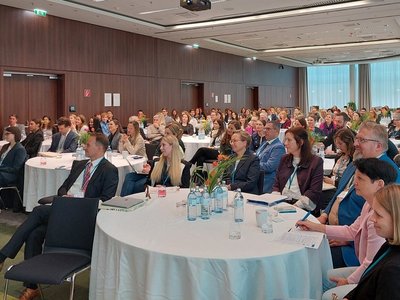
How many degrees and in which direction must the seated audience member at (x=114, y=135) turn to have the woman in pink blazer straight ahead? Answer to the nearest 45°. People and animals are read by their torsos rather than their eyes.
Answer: approximately 45° to their left

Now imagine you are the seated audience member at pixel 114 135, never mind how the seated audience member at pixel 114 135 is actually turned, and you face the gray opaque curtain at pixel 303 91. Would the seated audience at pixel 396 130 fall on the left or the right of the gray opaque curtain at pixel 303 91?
right

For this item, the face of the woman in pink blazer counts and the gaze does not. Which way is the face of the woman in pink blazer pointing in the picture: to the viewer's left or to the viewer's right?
to the viewer's left

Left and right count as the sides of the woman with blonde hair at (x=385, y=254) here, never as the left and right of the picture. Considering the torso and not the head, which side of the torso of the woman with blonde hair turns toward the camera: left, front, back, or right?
left

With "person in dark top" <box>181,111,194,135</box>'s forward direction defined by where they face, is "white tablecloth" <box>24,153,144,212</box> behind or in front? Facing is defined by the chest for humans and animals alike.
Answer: in front

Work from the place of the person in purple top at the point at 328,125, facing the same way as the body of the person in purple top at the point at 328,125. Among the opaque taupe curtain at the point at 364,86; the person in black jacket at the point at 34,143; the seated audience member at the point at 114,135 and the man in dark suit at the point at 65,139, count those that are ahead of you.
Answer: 3

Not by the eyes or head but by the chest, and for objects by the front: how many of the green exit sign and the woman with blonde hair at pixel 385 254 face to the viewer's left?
1

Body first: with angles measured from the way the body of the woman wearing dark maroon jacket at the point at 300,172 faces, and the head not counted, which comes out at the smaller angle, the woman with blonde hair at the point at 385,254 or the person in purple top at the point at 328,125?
the woman with blonde hair

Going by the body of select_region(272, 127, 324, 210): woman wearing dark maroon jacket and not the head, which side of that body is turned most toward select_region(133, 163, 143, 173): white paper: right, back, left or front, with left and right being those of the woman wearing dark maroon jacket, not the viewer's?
right

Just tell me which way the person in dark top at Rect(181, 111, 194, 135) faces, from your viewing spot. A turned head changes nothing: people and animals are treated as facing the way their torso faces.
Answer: facing the viewer and to the left of the viewer

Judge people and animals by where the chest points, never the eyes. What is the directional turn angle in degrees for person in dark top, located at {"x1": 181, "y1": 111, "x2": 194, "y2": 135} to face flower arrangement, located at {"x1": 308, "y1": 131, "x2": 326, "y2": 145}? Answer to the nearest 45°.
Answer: approximately 45° to their left
